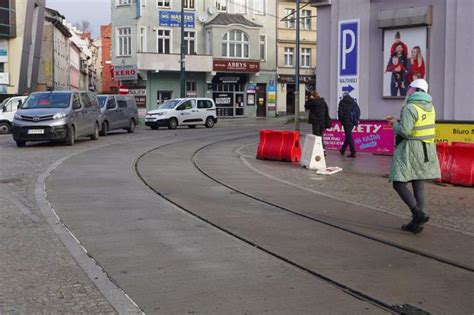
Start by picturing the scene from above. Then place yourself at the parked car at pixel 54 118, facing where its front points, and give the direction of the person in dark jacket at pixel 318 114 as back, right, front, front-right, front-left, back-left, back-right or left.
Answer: left

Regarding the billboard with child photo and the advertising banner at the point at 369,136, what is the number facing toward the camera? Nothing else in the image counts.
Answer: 2

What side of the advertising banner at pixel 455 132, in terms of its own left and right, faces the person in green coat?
front

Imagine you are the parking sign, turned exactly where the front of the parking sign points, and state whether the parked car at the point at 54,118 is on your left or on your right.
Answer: on your right

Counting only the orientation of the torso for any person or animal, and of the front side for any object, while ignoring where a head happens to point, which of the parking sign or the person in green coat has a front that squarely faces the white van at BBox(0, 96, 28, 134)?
the person in green coat

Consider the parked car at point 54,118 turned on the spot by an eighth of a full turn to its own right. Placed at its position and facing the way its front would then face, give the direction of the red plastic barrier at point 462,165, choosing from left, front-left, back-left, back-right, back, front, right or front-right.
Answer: back-left

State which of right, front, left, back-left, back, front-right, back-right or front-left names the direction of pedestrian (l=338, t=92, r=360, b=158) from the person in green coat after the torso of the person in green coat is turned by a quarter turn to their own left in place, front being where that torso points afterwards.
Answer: back-right

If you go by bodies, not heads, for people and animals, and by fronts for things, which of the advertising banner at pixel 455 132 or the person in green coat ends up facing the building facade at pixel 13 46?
the person in green coat

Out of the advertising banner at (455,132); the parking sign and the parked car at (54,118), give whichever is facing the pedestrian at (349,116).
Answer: the parking sign

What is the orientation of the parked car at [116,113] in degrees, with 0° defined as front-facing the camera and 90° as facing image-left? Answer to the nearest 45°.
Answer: approximately 45°

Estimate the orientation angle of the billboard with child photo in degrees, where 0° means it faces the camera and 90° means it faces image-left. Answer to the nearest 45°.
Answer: approximately 0°

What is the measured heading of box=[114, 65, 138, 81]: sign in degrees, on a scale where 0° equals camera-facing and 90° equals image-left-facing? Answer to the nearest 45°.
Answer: approximately 0°
